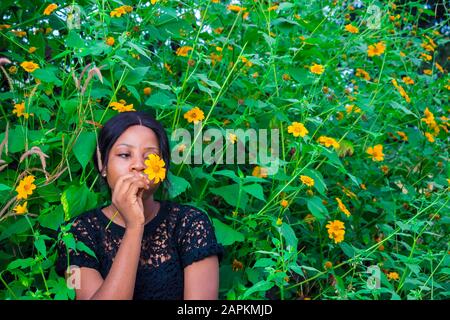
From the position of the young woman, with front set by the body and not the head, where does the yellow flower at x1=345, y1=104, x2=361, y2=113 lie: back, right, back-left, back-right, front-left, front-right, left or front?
back-left

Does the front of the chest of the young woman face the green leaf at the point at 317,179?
no

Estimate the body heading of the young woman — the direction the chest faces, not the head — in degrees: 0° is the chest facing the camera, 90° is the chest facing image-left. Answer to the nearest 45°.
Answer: approximately 0°

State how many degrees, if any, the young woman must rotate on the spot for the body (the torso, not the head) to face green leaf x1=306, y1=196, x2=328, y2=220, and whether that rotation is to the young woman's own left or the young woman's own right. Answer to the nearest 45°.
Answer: approximately 135° to the young woman's own left

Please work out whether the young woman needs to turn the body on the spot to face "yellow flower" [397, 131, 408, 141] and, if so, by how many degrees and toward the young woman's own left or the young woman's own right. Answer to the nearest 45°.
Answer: approximately 135° to the young woman's own left
